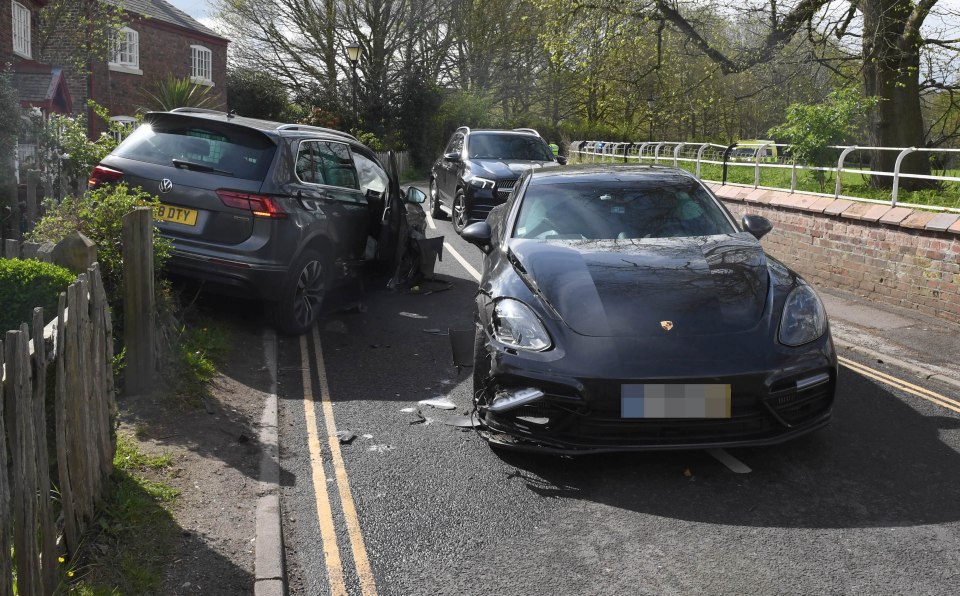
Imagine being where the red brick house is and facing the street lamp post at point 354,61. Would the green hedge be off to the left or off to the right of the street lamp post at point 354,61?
right

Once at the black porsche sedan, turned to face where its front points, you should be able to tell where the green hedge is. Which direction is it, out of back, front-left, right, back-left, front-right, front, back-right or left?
right

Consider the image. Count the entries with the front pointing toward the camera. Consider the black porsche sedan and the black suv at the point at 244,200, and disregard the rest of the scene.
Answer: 1

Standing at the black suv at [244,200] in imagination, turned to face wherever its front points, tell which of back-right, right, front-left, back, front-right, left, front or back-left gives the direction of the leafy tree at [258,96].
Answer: front-left

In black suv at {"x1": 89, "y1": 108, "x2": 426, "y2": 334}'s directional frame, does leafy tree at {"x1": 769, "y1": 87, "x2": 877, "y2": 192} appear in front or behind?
in front

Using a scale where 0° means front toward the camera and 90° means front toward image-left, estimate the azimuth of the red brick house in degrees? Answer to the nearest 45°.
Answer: approximately 315°
